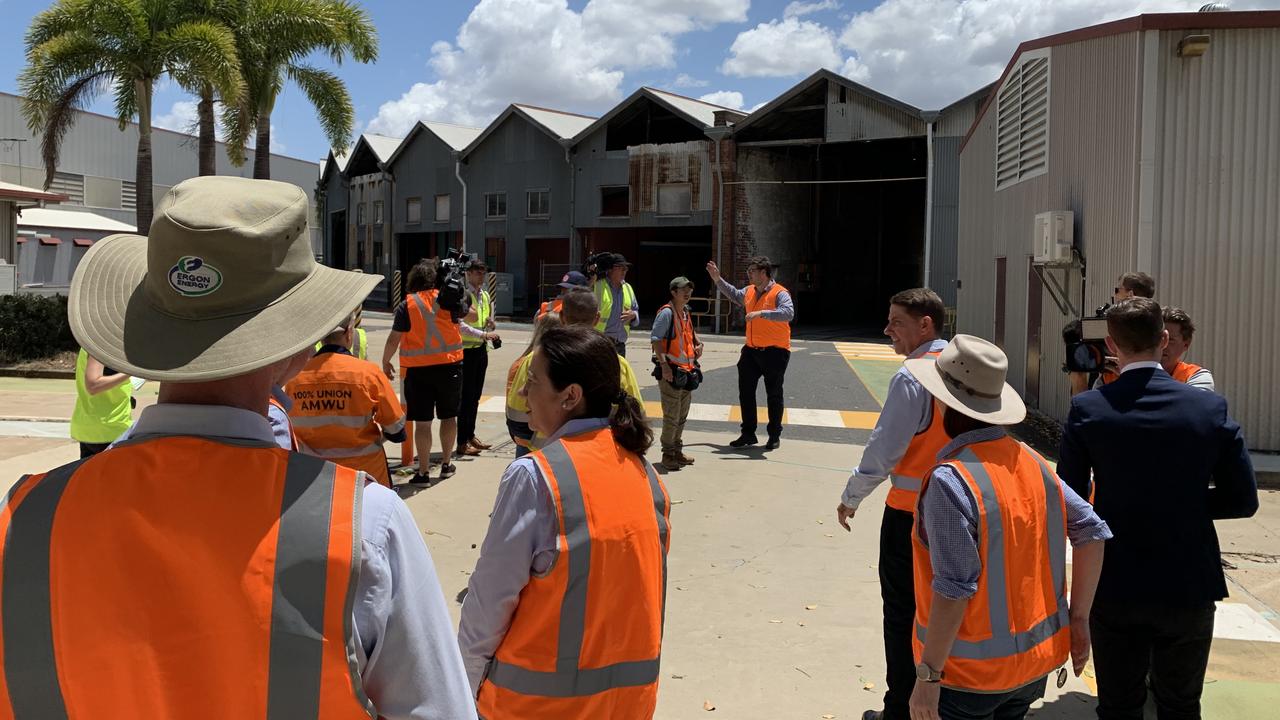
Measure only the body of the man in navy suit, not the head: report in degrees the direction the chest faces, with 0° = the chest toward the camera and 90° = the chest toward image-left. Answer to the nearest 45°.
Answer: approximately 180°

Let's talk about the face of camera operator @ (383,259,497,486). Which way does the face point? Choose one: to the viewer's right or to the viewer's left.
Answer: to the viewer's right

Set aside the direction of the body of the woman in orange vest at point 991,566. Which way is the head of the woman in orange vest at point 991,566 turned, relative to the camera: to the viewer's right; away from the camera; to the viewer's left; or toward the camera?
away from the camera

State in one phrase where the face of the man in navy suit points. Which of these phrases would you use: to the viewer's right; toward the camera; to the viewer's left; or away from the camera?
away from the camera

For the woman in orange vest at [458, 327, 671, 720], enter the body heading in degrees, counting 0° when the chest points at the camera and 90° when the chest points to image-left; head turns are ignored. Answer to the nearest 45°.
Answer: approximately 135°

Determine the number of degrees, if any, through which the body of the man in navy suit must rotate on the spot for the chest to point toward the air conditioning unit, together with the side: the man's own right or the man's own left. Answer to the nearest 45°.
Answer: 0° — they already face it

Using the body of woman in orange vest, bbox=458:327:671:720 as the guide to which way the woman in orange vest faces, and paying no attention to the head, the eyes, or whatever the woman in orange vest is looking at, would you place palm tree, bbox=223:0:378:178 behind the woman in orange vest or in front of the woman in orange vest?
in front

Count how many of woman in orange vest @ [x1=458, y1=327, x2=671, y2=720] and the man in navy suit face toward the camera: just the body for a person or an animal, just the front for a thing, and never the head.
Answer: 0

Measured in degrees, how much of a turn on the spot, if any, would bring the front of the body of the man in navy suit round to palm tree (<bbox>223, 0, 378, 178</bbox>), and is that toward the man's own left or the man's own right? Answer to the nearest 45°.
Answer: approximately 45° to the man's own left

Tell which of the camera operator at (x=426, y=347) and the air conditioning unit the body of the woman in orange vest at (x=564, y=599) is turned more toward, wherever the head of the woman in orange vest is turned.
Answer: the camera operator
